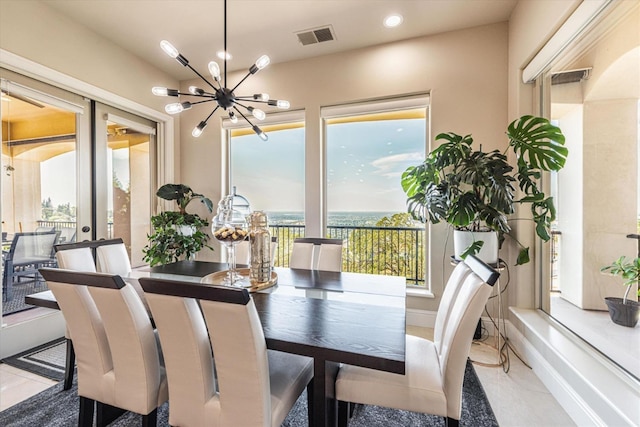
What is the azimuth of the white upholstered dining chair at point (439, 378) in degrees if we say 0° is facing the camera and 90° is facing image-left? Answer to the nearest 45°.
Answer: approximately 90°

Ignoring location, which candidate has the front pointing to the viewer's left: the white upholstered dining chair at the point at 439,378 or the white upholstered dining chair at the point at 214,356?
the white upholstered dining chair at the point at 439,378

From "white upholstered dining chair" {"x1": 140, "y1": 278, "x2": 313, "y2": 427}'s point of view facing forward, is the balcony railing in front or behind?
in front

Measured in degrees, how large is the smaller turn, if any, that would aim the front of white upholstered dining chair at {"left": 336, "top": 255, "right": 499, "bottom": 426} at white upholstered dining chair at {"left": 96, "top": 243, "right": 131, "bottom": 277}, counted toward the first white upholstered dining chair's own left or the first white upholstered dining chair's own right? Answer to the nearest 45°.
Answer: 0° — it already faces it

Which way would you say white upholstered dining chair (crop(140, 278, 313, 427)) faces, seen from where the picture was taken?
facing away from the viewer and to the right of the viewer

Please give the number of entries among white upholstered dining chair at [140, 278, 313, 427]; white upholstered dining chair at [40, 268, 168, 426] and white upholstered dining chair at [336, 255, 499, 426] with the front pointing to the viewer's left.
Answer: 1

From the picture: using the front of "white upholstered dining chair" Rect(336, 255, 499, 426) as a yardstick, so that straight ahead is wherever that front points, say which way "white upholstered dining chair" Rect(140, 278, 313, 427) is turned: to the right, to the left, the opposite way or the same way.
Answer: to the right

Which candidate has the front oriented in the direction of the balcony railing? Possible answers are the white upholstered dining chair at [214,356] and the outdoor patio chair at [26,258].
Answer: the white upholstered dining chair

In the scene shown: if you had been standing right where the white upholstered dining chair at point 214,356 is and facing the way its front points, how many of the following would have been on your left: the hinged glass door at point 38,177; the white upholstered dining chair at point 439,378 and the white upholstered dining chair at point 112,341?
2

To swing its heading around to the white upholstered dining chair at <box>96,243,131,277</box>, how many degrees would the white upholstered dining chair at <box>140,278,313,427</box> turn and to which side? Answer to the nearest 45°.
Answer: approximately 90° to its left
